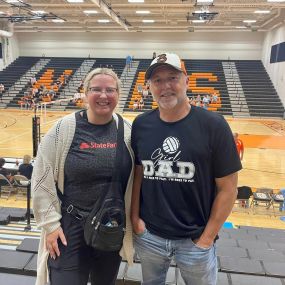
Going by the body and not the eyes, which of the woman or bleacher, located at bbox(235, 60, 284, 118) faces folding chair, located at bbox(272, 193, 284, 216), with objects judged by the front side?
the bleacher

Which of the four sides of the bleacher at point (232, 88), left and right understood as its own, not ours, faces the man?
front

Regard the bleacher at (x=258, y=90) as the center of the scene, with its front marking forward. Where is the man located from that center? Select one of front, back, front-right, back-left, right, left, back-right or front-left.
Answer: front

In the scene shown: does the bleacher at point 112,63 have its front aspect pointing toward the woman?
yes

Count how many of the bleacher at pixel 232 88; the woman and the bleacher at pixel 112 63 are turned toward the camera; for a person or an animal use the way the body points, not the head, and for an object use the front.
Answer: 3

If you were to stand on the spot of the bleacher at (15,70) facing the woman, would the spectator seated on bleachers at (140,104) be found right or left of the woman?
left

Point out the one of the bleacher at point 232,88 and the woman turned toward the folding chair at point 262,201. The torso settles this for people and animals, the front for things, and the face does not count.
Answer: the bleacher

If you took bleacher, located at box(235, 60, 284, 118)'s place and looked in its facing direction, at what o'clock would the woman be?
The woman is roughly at 12 o'clock from the bleacher.

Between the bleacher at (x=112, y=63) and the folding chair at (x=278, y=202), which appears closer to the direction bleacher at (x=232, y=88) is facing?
the folding chair

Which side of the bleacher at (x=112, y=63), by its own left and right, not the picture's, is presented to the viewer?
front

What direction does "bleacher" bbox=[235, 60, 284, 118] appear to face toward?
toward the camera

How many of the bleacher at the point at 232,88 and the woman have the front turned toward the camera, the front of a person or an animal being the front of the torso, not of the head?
2

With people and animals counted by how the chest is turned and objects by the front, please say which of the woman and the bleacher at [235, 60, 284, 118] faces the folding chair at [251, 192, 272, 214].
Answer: the bleacher

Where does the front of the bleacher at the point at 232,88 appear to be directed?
toward the camera
